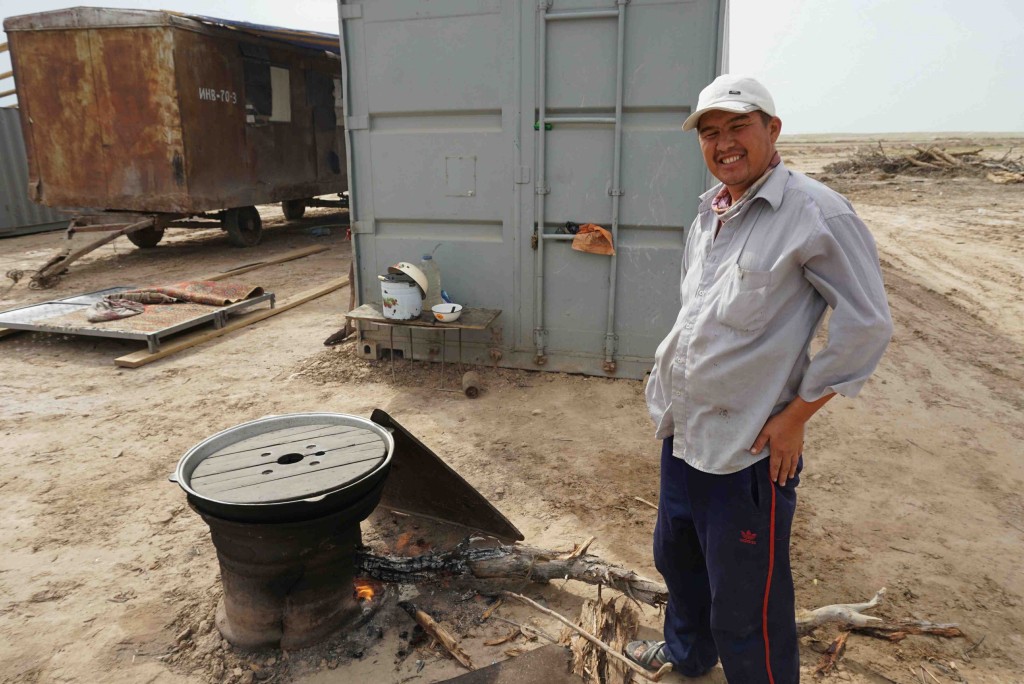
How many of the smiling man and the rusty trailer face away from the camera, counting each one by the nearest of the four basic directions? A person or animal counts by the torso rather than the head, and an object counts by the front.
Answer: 0

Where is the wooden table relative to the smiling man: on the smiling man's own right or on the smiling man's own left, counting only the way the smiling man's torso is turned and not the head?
on the smiling man's own right

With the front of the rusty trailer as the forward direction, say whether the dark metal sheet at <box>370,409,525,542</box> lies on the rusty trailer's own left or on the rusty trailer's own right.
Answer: on the rusty trailer's own left

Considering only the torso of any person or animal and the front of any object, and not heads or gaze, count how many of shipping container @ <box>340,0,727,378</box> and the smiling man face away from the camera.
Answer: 0

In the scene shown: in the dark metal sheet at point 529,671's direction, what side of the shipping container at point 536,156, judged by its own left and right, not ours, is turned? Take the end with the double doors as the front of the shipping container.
front

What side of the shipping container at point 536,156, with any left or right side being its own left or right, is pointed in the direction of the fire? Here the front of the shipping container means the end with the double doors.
front

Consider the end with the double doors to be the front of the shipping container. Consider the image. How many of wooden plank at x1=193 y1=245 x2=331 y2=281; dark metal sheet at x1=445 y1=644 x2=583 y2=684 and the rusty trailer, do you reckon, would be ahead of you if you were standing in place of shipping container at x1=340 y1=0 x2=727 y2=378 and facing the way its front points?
1

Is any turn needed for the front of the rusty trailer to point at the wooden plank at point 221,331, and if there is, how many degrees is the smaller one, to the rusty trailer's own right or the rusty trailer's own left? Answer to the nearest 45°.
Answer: approximately 45° to the rusty trailer's own left

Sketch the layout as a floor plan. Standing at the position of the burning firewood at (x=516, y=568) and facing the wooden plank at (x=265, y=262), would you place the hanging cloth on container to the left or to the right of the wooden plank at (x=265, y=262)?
right

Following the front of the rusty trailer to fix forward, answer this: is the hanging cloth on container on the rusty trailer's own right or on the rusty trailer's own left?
on the rusty trailer's own left

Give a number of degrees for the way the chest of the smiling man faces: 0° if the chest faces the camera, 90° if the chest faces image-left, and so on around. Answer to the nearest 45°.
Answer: approximately 45°

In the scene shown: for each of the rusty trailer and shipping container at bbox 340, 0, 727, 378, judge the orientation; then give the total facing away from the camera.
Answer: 0

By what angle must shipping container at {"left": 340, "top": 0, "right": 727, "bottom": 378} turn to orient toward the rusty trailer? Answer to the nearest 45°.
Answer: approximately 135° to its right

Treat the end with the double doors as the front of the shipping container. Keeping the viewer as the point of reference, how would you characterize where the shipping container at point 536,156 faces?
facing the viewer

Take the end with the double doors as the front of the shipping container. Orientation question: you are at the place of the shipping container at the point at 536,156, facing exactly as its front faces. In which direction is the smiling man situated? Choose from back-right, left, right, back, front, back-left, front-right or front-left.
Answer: front
